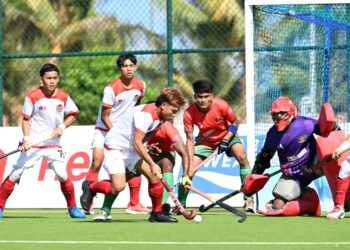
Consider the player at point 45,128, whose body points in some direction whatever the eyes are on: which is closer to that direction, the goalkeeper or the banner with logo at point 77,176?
the goalkeeper

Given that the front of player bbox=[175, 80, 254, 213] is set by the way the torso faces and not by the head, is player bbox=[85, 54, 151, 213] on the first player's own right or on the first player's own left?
on the first player's own right

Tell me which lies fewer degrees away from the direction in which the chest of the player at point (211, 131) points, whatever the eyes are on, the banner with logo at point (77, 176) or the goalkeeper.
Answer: the goalkeeper

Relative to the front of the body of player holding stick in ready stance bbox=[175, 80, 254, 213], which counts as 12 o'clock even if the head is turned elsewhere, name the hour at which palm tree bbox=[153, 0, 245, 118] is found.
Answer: The palm tree is roughly at 6 o'clock from the player holding stick in ready stance.

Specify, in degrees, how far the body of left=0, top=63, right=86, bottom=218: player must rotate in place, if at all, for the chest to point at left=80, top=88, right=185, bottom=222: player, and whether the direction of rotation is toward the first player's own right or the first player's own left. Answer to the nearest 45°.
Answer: approximately 45° to the first player's own left

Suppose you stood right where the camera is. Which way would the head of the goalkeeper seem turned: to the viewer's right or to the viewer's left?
to the viewer's left

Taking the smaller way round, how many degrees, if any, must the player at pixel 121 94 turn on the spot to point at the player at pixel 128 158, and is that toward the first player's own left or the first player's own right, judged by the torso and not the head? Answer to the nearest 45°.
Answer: approximately 45° to the first player's own right
